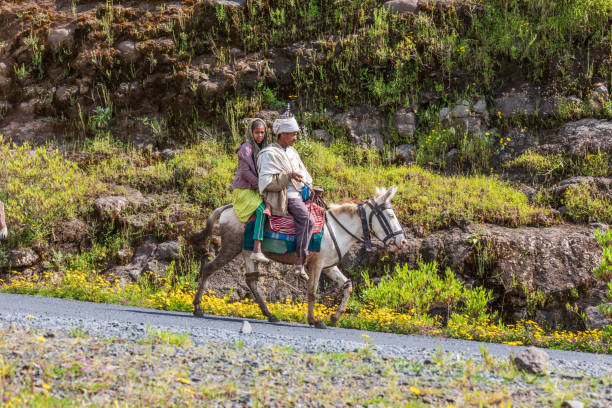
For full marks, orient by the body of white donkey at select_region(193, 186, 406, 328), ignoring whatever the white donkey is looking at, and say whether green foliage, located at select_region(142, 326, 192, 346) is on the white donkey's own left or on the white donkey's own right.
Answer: on the white donkey's own right

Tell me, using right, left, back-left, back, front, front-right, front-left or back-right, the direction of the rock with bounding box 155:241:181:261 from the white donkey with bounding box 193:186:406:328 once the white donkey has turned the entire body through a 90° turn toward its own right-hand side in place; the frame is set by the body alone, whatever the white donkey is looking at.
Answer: back-right

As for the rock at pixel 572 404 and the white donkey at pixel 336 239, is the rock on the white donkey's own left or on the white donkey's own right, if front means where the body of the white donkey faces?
on the white donkey's own right

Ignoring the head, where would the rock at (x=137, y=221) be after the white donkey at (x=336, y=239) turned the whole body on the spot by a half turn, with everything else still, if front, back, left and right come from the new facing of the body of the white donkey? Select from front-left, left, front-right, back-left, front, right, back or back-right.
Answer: front-right

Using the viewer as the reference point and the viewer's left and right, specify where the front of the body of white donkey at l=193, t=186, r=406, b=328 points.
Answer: facing to the right of the viewer

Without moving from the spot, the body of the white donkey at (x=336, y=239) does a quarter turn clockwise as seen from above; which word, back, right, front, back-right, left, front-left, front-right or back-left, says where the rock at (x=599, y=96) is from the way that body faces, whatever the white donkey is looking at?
back-left

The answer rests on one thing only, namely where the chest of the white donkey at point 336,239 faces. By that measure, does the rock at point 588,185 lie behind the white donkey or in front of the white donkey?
in front

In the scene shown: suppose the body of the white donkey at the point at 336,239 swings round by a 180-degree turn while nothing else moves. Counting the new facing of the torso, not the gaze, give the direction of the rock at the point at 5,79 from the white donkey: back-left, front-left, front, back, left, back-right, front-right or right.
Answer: front-right

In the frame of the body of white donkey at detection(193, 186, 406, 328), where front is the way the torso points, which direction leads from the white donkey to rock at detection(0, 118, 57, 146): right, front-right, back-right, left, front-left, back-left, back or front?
back-left
